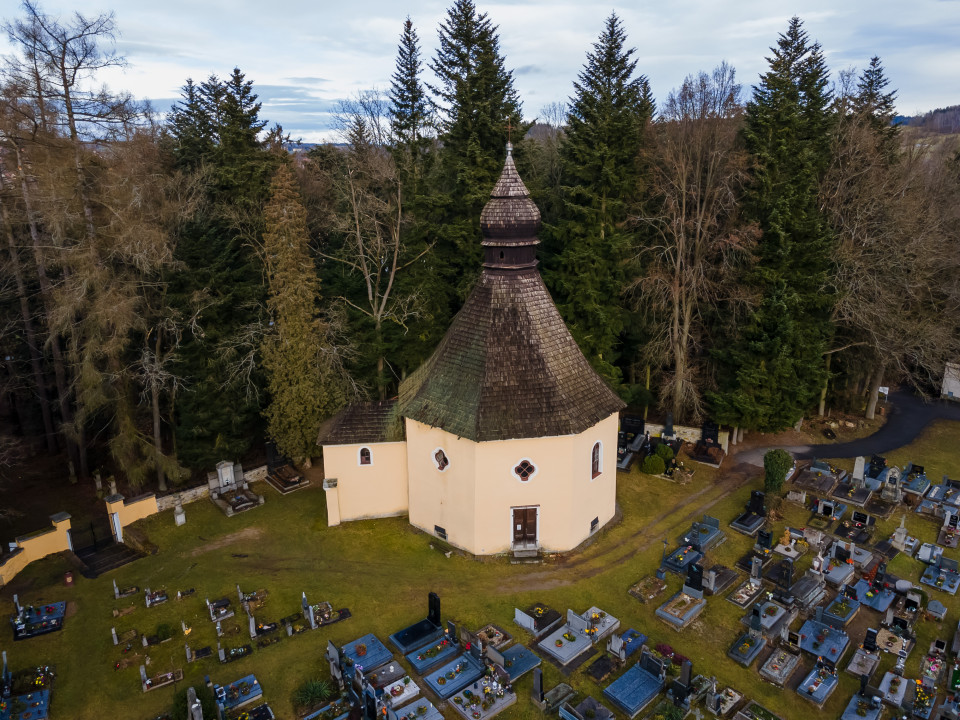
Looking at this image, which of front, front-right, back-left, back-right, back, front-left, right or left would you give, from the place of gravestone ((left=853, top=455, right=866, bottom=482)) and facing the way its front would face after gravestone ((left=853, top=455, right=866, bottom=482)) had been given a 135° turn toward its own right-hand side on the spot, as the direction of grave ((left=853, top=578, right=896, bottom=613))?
back

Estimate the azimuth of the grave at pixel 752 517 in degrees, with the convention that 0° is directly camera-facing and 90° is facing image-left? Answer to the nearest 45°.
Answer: approximately 45°

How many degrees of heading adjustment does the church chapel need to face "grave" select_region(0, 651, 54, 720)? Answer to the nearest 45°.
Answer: approximately 45° to its right

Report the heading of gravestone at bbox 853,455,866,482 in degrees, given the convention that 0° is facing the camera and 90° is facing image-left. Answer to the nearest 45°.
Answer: approximately 45°

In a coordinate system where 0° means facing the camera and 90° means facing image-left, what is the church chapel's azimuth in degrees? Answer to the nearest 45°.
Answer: approximately 0°

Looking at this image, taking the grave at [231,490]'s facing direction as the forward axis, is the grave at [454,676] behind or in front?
in front
